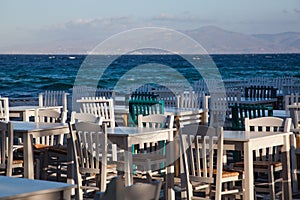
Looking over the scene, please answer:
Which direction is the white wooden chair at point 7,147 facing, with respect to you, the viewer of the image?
facing away from the viewer and to the right of the viewer

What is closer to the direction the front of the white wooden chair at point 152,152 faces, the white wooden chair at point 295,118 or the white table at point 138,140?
the white table

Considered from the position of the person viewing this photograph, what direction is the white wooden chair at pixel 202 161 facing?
facing away from the viewer and to the right of the viewer

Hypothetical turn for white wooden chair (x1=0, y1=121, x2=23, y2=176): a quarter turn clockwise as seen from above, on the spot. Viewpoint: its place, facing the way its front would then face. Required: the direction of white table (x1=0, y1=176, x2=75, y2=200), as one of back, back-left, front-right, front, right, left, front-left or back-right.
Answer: front-right

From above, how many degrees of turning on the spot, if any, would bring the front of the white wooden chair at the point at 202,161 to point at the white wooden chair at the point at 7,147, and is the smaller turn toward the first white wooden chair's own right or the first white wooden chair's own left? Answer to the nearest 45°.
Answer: approximately 135° to the first white wooden chair's own left

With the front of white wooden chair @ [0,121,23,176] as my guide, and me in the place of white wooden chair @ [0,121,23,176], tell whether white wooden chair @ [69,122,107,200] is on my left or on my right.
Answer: on my right
